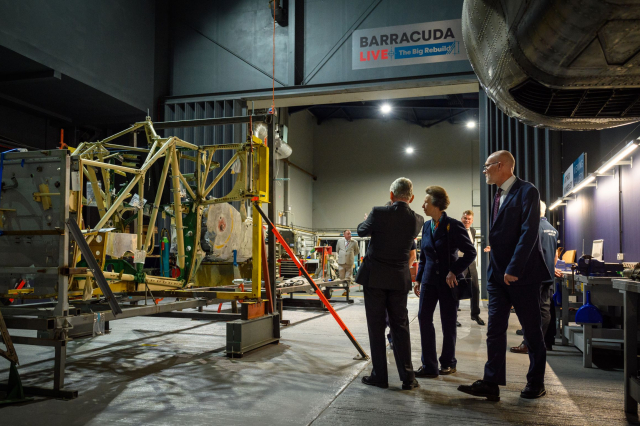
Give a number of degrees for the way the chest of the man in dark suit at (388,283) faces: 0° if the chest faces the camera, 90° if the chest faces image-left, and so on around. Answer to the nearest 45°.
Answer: approximately 180°

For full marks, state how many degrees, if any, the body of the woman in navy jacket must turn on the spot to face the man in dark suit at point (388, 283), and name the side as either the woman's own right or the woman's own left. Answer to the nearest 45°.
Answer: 0° — they already face them

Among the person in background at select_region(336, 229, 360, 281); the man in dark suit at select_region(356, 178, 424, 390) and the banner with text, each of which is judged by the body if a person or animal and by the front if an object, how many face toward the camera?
2

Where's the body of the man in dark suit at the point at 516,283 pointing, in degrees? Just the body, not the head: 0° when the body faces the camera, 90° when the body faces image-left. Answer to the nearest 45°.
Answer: approximately 45°

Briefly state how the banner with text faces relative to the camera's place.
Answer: facing the viewer

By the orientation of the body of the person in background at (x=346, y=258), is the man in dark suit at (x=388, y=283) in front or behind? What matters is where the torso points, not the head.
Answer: in front

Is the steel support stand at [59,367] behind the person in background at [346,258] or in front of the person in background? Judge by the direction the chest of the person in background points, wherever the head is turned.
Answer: in front

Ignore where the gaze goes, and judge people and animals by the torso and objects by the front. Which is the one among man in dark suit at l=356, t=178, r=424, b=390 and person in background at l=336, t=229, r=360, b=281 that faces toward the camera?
the person in background

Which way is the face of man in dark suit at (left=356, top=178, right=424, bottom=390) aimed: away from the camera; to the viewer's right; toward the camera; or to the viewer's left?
away from the camera

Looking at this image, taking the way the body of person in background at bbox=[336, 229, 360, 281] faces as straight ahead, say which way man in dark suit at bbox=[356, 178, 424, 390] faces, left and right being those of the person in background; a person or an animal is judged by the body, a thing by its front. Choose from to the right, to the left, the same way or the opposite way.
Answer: the opposite way

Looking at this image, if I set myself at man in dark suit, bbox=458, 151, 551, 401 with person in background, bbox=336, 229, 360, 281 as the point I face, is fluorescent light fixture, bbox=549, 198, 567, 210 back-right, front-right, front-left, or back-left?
front-right

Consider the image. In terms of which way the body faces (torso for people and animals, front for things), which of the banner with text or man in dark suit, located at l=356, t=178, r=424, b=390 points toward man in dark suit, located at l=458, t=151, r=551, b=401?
the banner with text

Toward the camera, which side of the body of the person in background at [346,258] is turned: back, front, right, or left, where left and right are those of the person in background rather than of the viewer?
front
